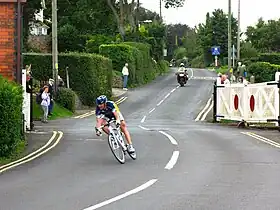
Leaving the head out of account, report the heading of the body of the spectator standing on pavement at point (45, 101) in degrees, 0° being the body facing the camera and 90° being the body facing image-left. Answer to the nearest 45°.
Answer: approximately 315°

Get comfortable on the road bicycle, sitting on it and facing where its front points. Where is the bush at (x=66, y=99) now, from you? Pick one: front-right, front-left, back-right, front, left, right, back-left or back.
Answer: back-right

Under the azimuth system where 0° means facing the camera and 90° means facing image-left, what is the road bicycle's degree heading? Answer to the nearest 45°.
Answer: approximately 45°

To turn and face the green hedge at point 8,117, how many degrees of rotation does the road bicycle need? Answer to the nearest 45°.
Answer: approximately 90° to its right

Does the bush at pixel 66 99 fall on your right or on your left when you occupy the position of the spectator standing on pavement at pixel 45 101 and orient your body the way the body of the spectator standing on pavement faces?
on your left

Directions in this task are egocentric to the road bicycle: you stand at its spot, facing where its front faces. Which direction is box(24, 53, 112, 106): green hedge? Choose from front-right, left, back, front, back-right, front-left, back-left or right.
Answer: back-right

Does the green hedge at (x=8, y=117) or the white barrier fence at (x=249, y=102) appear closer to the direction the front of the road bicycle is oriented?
the green hedge

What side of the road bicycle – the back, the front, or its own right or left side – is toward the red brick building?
right

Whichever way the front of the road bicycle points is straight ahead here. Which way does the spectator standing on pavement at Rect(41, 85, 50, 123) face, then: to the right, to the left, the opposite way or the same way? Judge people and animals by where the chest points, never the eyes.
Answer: to the left

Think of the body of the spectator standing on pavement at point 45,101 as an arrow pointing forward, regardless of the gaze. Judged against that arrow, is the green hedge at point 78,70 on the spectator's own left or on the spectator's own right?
on the spectator's own left
